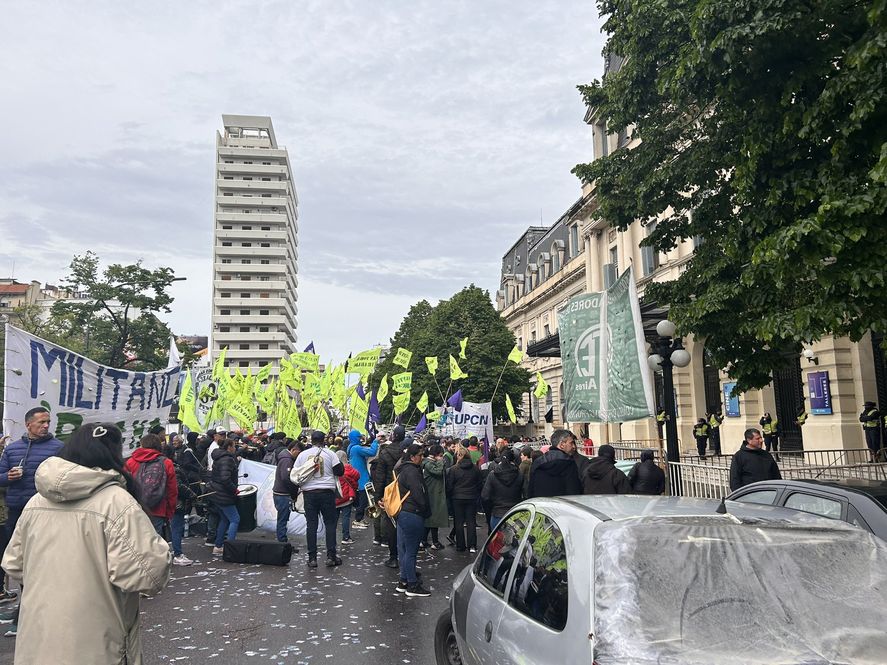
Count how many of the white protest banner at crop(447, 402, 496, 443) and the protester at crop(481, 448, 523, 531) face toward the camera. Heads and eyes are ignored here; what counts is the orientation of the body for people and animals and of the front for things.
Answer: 1

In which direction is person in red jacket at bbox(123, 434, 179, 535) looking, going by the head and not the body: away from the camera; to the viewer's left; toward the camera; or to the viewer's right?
away from the camera

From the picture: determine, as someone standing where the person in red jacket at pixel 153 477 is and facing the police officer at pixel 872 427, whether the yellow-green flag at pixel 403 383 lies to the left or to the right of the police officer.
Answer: left

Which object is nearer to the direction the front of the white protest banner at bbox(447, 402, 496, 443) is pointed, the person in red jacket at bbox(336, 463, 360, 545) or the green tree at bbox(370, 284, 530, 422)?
the person in red jacket

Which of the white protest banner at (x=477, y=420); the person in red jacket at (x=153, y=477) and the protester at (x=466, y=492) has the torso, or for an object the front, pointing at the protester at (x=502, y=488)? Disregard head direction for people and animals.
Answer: the white protest banner

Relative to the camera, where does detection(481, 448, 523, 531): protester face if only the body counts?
away from the camera
